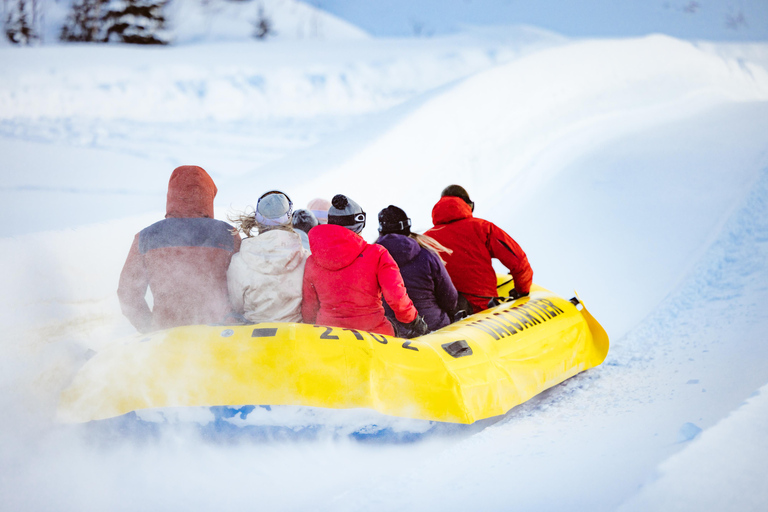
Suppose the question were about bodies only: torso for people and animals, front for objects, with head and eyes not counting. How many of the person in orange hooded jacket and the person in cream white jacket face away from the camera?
2

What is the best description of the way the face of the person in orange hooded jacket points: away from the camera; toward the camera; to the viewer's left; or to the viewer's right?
away from the camera

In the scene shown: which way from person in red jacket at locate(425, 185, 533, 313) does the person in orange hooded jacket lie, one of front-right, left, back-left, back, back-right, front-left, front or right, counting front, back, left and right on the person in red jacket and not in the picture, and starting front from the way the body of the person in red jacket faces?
back

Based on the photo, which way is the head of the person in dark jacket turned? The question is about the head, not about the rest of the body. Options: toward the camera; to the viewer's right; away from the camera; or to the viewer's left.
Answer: away from the camera

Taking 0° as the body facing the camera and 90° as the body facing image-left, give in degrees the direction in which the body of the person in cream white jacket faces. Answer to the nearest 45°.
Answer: approximately 180°

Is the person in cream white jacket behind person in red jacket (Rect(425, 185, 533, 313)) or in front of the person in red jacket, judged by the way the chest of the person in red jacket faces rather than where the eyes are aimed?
behind

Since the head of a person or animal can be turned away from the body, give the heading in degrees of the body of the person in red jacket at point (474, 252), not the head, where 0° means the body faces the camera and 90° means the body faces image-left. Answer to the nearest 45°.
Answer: approximately 225°

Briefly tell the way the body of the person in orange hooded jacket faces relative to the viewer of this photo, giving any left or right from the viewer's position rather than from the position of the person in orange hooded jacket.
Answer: facing away from the viewer

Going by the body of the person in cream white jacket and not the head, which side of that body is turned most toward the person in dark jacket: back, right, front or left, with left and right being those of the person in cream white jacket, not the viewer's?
right

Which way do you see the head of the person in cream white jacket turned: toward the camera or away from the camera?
away from the camera
